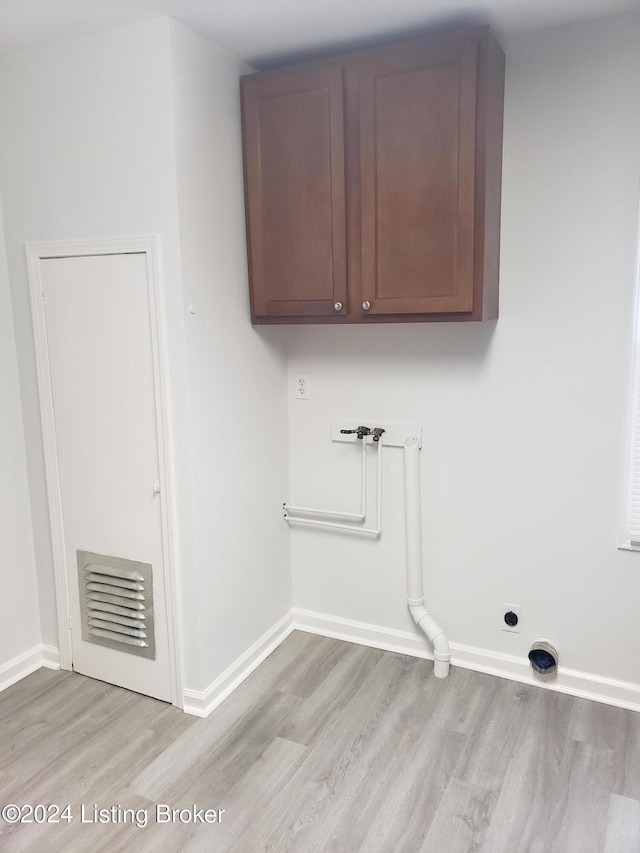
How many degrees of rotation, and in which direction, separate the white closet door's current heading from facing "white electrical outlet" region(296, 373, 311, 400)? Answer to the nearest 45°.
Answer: approximately 135° to its left

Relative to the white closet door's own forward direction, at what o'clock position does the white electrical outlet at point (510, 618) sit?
The white electrical outlet is roughly at 8 o'clock from the white closet door.

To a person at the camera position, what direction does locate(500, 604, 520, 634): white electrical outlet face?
facing the viewer

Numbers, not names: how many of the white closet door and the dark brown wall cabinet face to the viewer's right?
0

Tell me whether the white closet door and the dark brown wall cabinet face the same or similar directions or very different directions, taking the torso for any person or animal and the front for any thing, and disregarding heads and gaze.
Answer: same or similar directions

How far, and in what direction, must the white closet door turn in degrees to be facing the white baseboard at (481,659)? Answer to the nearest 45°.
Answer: approximately 135° to its left

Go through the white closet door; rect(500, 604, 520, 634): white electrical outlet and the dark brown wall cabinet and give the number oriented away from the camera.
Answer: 0

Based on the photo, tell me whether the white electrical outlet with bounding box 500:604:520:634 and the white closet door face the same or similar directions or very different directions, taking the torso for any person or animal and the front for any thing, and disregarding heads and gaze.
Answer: same or similar directions

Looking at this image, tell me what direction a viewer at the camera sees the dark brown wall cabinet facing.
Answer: facing the viewer and to the left of the viewer

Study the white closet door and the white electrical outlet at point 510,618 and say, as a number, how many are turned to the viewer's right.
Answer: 0
